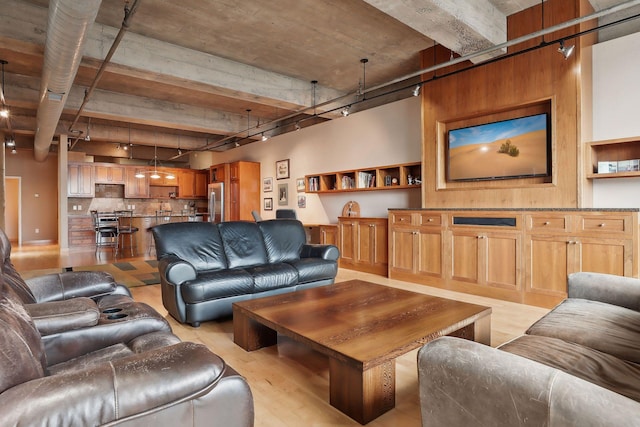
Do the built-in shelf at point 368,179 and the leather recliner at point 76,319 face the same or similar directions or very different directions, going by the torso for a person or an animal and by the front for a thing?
very different directions

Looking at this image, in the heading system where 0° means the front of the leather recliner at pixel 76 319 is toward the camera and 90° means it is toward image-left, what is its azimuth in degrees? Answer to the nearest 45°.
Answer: approximately 270°

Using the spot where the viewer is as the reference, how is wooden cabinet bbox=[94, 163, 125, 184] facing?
facing the viewer

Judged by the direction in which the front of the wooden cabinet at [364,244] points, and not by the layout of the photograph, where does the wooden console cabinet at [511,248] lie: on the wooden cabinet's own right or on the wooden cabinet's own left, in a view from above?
on the wooden cabinet's own left

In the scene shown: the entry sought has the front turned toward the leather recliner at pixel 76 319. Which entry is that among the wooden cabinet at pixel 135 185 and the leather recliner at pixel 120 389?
the wooden cabinet

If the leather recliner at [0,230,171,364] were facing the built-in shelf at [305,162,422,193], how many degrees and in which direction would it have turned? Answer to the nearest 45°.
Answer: approximately 45° to its left

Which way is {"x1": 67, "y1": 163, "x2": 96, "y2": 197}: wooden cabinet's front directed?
toward the camera

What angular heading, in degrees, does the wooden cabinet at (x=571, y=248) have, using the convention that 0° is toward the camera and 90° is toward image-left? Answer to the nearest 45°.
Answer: approximately 45°

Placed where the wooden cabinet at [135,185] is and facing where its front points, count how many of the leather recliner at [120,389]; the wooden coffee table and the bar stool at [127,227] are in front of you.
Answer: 3

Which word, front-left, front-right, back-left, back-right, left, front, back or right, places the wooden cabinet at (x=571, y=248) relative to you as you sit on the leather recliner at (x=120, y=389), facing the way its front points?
front

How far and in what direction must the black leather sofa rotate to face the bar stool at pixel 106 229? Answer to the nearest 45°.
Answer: approximately 180°

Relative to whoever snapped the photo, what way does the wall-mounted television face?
facing the viewer and to the left of the viewer

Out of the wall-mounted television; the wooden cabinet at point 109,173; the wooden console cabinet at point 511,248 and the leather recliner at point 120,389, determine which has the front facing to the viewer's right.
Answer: the leather recliner

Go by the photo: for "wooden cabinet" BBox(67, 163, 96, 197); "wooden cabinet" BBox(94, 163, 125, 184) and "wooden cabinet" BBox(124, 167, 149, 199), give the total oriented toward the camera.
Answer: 3

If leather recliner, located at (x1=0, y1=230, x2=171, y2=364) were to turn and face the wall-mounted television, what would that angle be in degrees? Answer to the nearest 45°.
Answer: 0° — it already faces it

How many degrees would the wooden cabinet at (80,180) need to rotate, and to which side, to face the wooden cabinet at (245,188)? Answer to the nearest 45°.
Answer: approximately 45° to its left

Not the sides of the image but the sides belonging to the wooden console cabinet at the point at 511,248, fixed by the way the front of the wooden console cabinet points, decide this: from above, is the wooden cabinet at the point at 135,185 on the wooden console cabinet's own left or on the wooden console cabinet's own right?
on the wooden console cabinet's own right

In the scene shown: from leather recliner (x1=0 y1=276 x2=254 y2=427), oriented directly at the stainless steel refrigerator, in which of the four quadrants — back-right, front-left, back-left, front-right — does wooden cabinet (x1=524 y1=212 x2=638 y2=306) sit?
front-right
